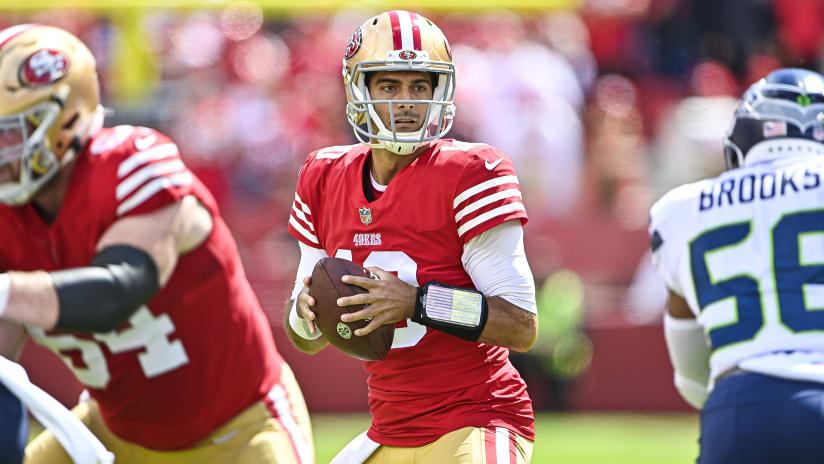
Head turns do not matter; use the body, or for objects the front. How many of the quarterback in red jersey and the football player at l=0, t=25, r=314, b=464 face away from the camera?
0

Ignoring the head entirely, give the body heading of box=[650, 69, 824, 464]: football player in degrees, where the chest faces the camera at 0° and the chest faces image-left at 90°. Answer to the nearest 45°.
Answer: approximately 180°

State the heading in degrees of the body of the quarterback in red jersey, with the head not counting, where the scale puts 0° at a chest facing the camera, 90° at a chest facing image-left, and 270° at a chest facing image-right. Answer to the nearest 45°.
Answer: approximately 45°

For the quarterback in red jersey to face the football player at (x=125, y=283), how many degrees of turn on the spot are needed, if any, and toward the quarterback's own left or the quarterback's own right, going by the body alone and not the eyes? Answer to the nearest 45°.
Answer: approximately 45° to the quarterback's own right

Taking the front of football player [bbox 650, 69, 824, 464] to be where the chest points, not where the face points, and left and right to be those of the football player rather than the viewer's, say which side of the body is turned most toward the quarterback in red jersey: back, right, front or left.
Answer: left

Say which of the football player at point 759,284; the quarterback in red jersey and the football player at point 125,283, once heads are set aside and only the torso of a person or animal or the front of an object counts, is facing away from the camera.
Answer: the football player at point 759,284

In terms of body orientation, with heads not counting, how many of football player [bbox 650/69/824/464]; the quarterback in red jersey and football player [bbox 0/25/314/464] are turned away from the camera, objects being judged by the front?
1
